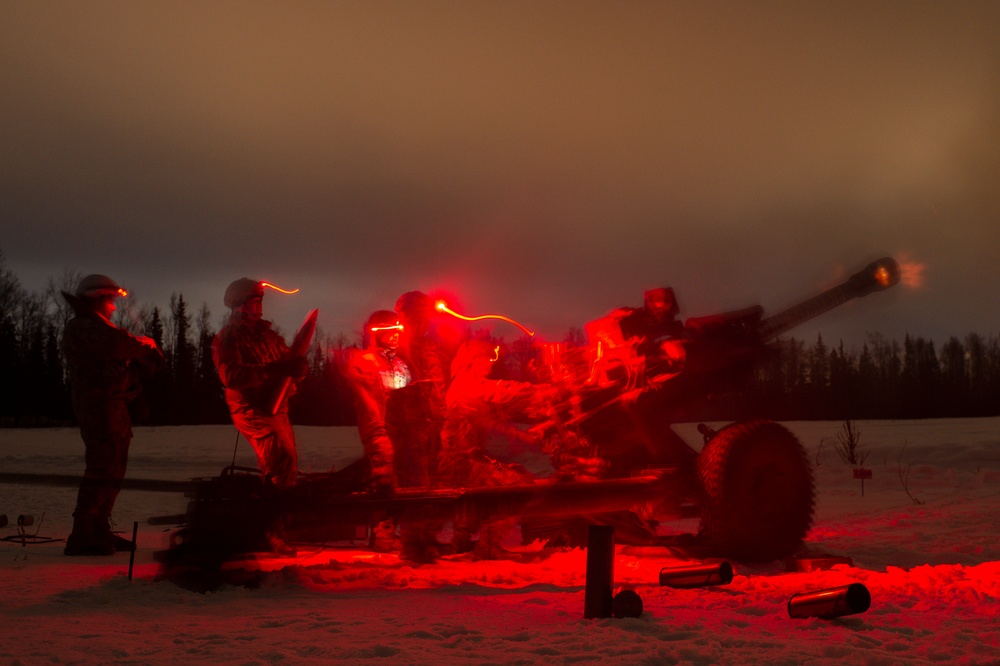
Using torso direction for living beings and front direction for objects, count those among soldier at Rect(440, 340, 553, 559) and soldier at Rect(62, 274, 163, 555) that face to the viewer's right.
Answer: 2

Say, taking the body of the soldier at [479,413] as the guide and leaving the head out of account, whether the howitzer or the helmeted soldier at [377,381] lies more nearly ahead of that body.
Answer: the howitzer

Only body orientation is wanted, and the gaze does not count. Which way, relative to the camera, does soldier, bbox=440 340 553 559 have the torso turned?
to the viewer's right

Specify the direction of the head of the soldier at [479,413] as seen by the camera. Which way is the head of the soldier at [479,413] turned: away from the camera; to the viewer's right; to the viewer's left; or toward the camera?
to the viewer's right

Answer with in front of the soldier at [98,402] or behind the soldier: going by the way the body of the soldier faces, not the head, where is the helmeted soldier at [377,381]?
in front

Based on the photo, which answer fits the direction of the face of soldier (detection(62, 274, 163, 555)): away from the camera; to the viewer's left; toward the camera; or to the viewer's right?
to the viewer's right

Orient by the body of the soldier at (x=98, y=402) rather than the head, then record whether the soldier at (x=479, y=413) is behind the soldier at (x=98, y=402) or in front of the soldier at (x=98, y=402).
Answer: in front

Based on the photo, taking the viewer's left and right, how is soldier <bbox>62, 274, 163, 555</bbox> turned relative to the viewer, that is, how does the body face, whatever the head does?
facing to the right of the viewer

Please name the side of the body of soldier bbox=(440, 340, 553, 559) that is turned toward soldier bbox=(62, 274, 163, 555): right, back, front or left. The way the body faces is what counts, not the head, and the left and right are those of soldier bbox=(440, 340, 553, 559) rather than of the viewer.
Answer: back

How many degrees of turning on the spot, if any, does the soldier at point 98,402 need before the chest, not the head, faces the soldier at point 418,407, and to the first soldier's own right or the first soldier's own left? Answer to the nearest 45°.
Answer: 0° — they already face them

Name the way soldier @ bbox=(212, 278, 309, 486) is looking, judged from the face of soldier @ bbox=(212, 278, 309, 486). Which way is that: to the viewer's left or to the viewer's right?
to the viewer's right

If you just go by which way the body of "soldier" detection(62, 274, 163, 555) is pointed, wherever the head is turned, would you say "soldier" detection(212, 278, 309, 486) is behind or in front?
in front

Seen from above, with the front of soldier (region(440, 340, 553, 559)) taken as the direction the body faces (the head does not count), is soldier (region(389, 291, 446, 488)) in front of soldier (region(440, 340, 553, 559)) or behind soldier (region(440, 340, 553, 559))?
behind
